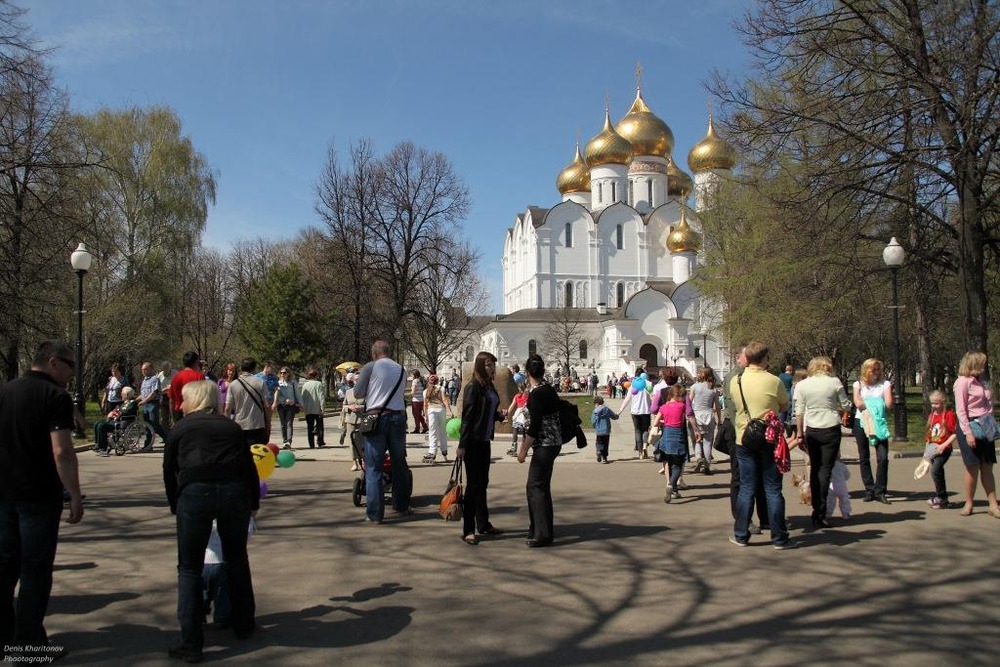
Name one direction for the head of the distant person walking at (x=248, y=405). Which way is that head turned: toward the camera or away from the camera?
away from the camera

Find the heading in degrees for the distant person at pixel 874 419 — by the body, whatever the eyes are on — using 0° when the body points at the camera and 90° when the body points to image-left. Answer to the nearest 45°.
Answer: approximately 0°

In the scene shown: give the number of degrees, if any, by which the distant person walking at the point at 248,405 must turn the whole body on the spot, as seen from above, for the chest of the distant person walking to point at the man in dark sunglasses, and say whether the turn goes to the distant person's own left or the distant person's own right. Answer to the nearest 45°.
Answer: approximately 180°

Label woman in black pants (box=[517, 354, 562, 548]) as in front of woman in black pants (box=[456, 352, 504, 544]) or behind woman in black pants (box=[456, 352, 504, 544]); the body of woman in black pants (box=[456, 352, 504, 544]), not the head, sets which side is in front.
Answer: in front

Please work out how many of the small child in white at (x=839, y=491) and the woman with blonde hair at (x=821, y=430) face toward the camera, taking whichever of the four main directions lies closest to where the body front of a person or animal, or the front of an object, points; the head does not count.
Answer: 0

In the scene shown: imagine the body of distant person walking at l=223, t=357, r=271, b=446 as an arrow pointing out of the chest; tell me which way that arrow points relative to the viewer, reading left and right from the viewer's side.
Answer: facing away from the viewer

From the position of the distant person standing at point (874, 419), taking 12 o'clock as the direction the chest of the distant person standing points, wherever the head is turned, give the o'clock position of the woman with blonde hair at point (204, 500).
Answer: The woman with blonde hair is roughly at 1 o'clock from the distant person standing.

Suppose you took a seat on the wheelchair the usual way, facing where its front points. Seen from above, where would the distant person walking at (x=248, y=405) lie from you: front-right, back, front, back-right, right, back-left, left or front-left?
left

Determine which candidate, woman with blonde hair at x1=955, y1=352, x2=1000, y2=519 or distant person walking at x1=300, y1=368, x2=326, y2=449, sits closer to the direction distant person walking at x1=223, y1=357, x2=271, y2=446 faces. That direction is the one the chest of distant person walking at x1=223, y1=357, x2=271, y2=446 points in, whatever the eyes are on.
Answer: the distant person walking
